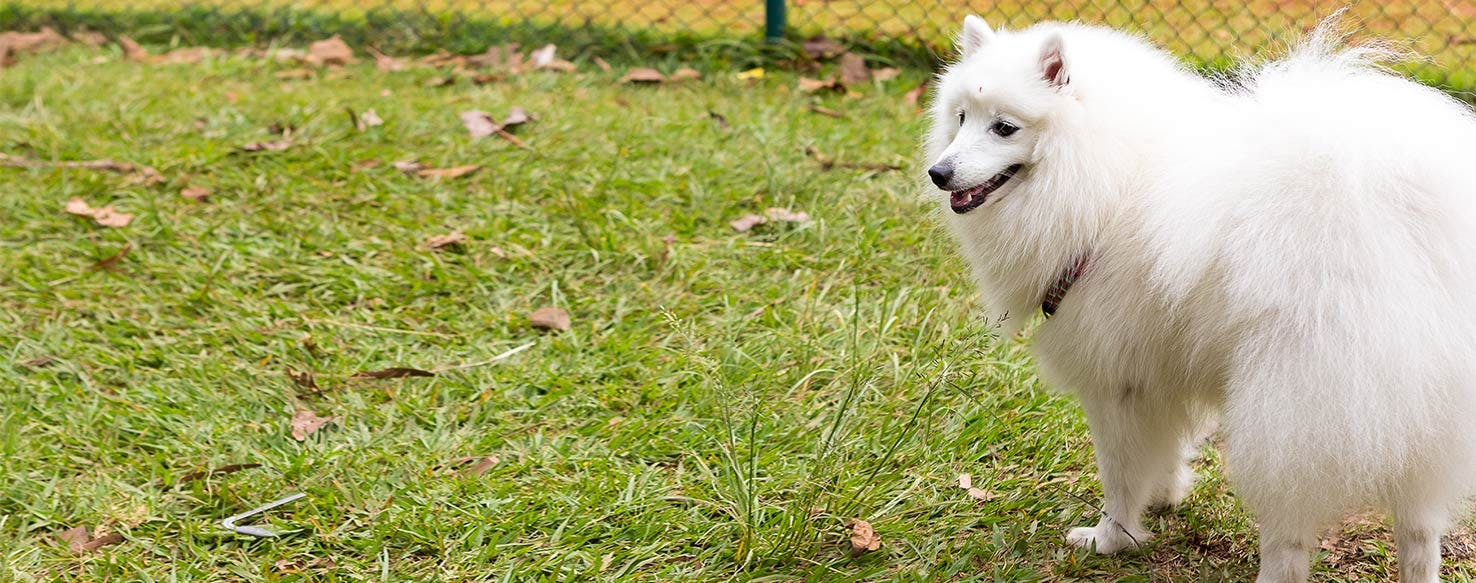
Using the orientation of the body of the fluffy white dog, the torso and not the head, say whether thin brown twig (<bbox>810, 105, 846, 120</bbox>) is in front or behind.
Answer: in front

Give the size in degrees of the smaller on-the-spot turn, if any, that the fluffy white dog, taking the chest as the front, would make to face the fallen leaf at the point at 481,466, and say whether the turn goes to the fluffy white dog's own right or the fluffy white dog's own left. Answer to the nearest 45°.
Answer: approximately 45° to the fluffy white dog's own left

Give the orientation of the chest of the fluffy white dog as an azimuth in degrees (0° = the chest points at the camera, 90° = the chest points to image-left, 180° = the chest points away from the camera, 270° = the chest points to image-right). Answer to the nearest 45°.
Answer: approximately 135°

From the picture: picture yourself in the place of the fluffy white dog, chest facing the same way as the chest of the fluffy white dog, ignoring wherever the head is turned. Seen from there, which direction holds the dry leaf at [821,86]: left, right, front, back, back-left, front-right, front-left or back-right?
front

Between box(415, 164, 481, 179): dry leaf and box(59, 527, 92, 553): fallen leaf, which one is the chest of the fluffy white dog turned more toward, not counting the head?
the dry leaf

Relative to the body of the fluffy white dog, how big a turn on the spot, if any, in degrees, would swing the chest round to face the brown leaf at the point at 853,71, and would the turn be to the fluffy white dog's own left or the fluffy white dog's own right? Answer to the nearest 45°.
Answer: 0° — it already faces it

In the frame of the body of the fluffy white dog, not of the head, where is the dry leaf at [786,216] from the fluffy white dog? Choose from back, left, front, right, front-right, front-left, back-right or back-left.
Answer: front
